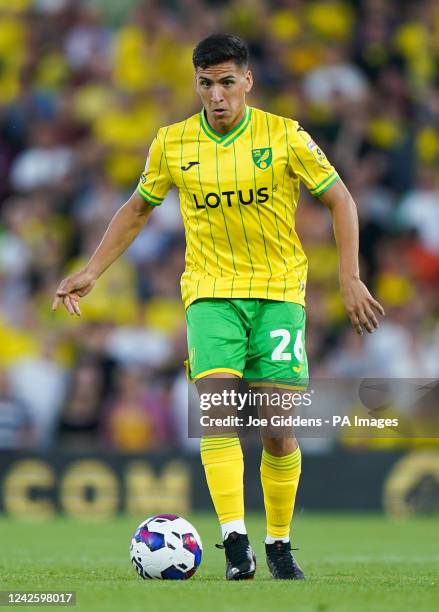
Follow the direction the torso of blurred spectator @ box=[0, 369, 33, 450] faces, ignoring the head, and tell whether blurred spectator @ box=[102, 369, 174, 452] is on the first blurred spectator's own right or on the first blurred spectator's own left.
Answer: on the first blurred spectator's own left

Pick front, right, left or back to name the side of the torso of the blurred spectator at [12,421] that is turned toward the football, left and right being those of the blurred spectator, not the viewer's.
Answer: front

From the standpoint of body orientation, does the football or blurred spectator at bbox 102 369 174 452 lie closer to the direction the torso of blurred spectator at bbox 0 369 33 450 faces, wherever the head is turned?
the football

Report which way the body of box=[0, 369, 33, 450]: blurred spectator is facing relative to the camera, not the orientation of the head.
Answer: toward the camera
